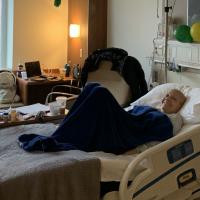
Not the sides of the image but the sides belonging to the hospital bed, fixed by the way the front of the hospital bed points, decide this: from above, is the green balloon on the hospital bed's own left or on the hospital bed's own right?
on the hospital bed's own right

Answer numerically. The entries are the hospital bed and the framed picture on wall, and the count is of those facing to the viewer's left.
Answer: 1

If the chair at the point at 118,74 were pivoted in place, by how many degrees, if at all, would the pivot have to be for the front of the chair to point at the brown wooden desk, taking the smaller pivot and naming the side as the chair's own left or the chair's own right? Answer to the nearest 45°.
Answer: approximately 90° to the chair's own right

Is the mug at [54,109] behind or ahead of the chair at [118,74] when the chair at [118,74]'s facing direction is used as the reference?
ahead

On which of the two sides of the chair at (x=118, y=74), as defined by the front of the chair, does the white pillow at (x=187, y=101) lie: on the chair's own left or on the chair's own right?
on the chair's own left

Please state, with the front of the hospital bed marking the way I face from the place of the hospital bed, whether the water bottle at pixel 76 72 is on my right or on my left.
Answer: on my right

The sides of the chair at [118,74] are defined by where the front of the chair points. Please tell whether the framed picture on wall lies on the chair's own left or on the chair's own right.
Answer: on the chair's own left

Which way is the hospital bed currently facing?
to the viewer's left
